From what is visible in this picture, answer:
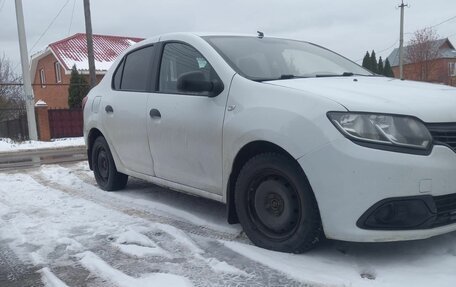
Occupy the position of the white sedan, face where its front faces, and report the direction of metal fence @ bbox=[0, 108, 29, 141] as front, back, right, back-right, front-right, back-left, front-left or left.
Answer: back

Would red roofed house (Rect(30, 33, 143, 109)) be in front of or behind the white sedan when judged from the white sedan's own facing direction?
behind

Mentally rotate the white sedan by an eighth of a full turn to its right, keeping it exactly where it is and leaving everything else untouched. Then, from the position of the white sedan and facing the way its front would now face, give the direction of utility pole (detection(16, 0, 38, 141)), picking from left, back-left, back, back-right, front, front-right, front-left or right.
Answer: back-right

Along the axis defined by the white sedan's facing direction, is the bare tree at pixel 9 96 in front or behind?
behind

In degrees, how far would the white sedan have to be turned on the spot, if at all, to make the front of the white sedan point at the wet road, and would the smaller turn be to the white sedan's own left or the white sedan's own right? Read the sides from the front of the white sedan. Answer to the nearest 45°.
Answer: approximately 180°

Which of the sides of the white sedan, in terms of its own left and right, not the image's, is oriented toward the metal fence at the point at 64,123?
back

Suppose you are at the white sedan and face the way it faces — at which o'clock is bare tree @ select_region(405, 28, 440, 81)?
The bare tree is roughly at 8 o'clock from the white sedan.

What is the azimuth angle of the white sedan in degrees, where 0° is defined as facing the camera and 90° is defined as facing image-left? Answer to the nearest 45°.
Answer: approximately 315°
